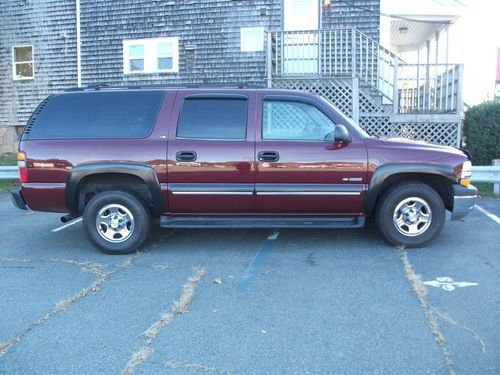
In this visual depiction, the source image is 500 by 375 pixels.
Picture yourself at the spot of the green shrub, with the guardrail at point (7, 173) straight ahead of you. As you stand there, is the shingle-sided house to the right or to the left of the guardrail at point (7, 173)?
right

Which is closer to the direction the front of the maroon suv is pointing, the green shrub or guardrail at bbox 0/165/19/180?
the green shrub

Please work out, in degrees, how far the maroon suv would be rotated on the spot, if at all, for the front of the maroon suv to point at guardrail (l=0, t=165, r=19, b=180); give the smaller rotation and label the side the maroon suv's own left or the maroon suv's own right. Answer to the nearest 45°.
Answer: approximately 135° to the maroon suv's own left

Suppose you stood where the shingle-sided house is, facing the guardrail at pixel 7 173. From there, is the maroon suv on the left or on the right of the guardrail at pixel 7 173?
left

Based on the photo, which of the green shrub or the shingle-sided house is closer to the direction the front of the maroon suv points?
the green shrub

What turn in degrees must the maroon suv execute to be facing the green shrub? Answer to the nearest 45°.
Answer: approximately 45° to its left

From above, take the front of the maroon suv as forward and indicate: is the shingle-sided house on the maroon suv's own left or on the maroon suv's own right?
on the maroon suv's own left

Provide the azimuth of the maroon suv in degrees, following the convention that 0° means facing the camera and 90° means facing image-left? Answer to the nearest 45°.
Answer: approximately 270°
